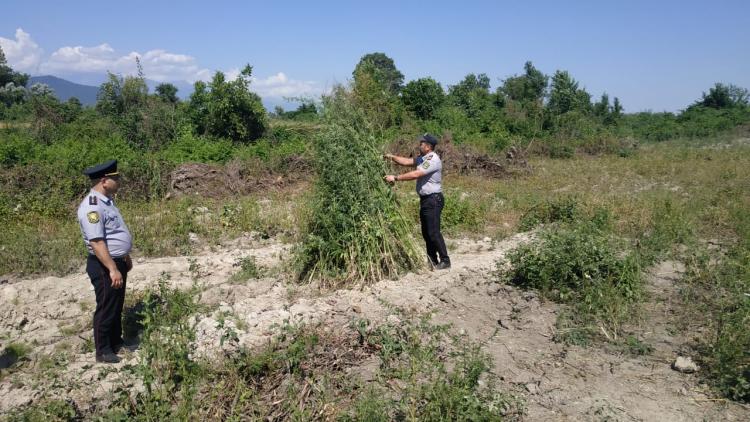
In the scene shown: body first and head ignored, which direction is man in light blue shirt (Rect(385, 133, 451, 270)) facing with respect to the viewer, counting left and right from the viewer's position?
facing to the left of the viewer

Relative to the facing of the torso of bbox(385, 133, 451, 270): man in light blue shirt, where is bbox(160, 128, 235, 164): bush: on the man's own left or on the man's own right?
on the man's own right

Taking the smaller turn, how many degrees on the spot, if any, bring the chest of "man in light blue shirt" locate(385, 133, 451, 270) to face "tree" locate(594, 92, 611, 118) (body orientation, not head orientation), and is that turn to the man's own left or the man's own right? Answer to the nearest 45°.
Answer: approximately 90° to the man's own right

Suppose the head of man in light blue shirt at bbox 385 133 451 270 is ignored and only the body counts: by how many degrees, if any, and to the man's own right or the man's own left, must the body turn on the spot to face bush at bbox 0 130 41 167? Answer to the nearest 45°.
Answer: approximately 45° to the man's own right

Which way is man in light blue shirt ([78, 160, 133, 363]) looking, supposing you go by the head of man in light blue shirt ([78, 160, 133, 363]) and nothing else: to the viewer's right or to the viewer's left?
to the viewer's right

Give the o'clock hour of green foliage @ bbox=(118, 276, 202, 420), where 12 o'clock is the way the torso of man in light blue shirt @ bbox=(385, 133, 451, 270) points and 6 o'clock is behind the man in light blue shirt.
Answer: The green foliage is roughly at 10 o'clock from the man in light blue shirt.

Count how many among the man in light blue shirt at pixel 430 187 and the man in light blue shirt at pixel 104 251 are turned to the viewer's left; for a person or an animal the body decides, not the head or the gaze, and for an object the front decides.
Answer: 1

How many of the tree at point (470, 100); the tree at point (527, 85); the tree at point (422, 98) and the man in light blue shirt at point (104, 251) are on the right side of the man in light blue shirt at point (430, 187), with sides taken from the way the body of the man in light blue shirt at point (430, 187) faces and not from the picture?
3

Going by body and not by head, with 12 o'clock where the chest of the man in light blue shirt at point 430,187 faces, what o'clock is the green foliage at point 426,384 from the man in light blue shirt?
The green foliage is roughly at 9 o'clock from the man in light blue shirt.

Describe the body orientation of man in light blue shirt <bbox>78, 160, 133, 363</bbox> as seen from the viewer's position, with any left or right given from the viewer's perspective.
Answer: facing to the right of the viewer

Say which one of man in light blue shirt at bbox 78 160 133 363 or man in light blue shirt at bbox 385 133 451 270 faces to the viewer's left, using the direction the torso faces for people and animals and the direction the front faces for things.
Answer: man in light blue shirt at bbox 385 133 451 270
